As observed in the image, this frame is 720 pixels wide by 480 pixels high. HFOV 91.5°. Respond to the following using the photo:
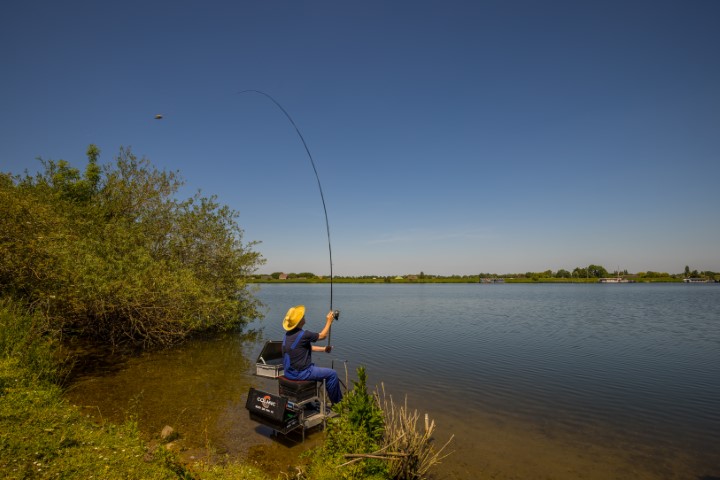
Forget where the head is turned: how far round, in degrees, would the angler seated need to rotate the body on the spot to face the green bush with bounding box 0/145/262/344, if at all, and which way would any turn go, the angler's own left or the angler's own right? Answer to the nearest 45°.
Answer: approximately 90° to the angler's own left

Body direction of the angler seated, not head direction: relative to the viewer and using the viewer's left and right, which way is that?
facing away from the viewer and to the right of the viewer

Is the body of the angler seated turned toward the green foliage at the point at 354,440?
no
